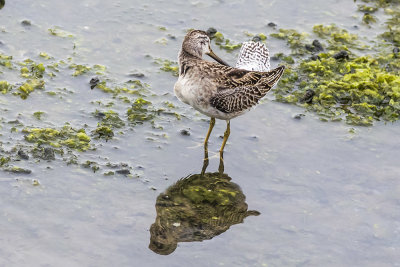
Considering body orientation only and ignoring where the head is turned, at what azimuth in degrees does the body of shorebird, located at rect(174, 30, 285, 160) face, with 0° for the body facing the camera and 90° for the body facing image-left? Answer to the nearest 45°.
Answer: approximately 90°
